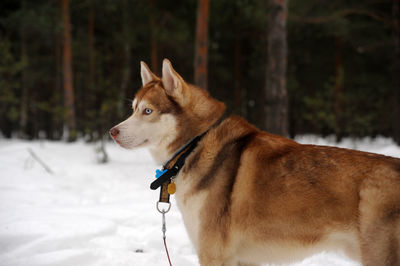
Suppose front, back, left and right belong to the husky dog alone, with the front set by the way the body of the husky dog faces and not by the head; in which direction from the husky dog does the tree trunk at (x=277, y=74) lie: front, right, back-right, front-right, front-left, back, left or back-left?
right

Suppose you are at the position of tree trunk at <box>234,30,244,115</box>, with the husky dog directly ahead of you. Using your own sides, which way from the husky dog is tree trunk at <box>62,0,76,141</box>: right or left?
right

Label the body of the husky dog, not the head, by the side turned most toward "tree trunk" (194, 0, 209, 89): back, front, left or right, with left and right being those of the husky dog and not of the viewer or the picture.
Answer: right

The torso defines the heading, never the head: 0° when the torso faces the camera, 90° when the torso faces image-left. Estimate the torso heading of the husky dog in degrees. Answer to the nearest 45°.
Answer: approximately 90°
